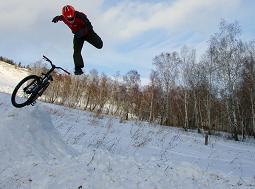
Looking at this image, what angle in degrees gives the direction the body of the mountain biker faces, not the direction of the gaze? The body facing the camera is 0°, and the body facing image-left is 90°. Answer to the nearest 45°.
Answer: approximately 45°
